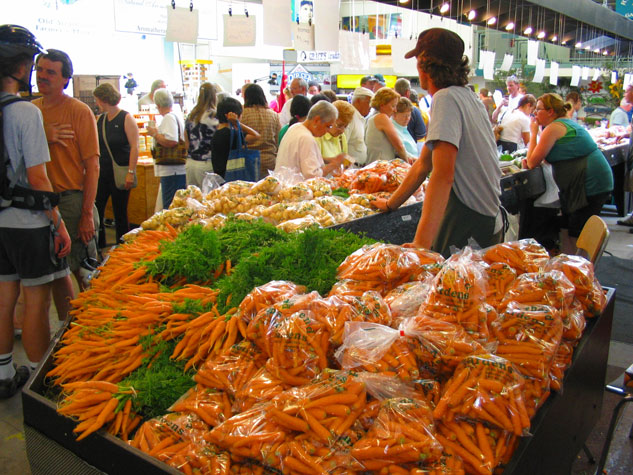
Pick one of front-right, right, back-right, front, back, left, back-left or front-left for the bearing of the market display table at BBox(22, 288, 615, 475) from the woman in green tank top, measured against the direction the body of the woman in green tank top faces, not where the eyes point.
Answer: left

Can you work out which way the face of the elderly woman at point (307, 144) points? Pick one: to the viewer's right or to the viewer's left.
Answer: to the viewer's right

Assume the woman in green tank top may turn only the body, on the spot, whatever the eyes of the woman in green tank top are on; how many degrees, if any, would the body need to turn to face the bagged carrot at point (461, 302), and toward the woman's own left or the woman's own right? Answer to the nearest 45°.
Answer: approximately 90° to the woman's own left

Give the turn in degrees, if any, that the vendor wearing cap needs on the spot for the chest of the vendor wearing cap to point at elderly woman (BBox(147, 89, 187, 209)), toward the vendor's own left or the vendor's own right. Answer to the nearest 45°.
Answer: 0° — they already face them

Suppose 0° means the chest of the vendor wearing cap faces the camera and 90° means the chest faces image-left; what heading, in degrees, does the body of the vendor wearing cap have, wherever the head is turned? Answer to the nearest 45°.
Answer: approximately 135°

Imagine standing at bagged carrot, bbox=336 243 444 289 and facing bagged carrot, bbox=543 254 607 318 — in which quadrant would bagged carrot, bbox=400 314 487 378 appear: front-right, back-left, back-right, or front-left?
front-right

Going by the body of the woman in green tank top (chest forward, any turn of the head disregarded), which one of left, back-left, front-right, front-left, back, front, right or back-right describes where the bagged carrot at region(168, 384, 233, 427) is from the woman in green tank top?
left

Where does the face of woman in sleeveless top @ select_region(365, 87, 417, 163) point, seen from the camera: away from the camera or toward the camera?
toward the camera

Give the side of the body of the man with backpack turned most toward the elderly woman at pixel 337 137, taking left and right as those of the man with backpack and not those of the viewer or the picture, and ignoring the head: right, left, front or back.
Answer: front

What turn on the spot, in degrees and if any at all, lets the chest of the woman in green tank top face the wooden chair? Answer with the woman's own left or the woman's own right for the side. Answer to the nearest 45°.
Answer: approximately 90° to the woman's own left

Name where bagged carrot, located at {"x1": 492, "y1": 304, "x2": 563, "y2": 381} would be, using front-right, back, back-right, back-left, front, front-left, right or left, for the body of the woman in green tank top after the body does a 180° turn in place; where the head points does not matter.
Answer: right

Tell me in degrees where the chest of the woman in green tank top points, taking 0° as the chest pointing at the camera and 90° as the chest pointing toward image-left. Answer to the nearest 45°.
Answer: approximately 90°

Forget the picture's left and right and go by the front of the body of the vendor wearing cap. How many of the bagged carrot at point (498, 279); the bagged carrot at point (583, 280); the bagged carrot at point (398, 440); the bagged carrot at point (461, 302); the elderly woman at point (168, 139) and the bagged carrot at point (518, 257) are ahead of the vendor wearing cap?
1

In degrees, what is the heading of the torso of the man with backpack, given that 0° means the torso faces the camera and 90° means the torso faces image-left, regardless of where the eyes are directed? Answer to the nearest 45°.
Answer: approximately 225°
